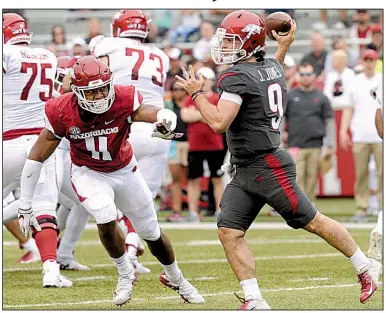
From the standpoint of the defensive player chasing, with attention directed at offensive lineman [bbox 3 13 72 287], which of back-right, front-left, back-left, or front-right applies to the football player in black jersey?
back-right

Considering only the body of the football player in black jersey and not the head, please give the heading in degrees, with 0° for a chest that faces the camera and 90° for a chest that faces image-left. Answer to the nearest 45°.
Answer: approximately 90°

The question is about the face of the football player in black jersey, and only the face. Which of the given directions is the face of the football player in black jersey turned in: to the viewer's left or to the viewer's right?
to the viewer's left

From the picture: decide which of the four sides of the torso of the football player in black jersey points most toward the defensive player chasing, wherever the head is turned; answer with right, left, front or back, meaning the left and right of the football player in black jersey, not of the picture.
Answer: front

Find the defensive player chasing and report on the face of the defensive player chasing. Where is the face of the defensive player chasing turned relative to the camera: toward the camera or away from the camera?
toward the camera

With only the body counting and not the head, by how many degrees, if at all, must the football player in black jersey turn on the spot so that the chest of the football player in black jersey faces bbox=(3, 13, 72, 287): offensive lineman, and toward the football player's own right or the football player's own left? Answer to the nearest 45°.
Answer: approximately 45° to the football player's own right
